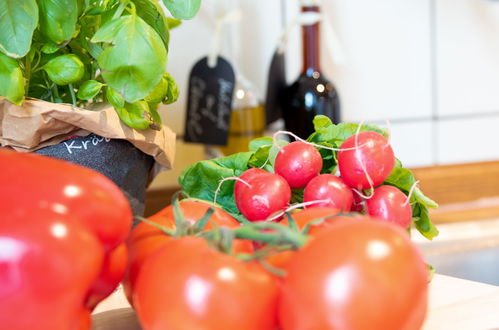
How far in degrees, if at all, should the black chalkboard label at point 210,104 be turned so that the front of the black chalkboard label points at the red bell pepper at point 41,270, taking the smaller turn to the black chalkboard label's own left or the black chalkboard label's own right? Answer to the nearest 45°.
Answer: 0° — it already faces it

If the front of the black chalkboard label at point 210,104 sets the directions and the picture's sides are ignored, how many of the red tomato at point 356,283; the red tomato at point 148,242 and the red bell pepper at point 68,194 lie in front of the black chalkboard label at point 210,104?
3

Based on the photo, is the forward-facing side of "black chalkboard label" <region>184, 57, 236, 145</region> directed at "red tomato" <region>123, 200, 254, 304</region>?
yes

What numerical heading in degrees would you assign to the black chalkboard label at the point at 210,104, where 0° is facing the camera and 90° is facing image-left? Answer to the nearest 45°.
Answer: approximately 0°

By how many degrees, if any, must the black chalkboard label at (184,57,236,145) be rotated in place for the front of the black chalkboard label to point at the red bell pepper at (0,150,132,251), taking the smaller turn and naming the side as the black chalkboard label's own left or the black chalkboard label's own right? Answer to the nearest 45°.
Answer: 0° — it already faces it
